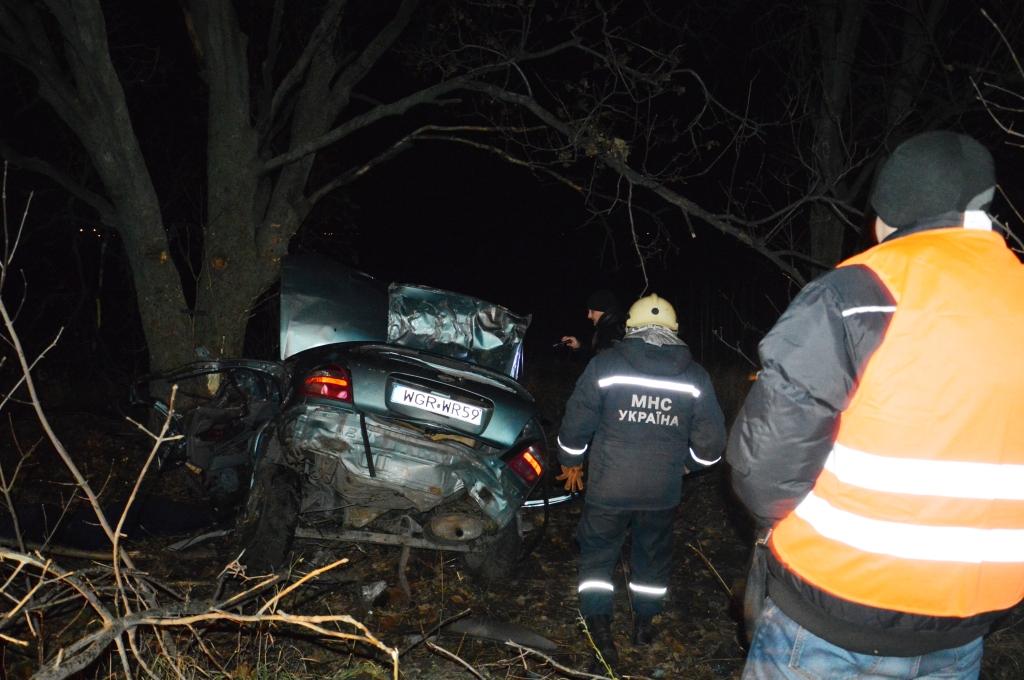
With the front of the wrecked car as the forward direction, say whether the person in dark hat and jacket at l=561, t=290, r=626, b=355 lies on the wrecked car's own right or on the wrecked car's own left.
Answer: on the wrecked car's own right

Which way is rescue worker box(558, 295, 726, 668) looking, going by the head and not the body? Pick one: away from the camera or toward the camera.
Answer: away from the camera

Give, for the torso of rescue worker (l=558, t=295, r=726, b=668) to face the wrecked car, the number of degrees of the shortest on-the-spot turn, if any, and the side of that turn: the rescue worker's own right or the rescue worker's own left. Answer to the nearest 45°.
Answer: approximately 90° to the rescue worker's own left

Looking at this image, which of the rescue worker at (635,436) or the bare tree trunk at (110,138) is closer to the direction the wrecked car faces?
the bare tree trunk

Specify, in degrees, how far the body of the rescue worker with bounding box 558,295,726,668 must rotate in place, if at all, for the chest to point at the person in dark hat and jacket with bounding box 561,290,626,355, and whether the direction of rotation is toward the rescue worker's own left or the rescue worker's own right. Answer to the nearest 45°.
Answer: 0° — they already face them

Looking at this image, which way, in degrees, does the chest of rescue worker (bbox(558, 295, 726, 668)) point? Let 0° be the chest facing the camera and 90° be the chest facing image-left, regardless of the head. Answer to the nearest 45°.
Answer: approximately 180°

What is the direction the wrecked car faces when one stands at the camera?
facing away from the viewer and to the left of the viewer

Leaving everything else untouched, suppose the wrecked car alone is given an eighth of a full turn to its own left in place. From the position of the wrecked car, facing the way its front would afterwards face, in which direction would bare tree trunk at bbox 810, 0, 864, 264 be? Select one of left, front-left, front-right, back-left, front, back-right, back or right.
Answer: back-right

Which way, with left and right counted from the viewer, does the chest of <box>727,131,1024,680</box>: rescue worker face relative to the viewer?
facing away from the viewer and to the left of the viewer

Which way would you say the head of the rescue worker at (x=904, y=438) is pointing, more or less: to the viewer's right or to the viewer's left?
to the viewer's left
